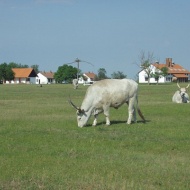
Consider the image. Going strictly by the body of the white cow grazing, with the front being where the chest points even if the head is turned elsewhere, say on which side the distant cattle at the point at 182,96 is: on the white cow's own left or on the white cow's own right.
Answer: on the white cow's own right

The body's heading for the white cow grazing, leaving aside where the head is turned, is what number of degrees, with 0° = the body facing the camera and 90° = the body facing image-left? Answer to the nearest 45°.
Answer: approximately 90°
